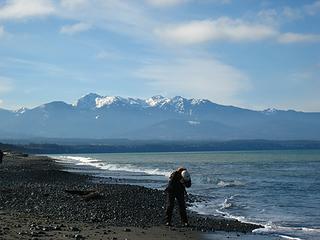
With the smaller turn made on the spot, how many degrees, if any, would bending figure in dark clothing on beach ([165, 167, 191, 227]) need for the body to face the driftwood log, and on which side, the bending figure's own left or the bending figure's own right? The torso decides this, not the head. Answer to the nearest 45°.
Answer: approximately 180°
